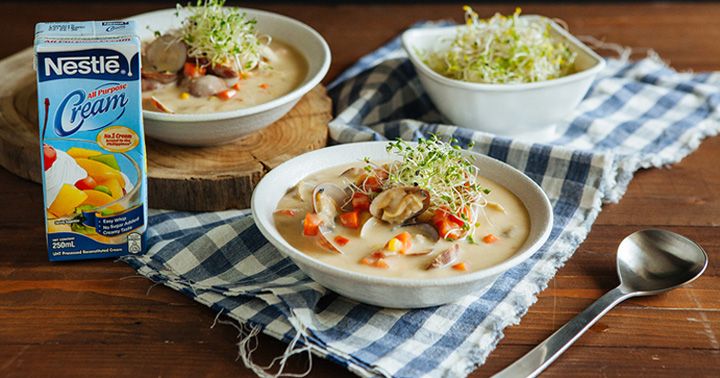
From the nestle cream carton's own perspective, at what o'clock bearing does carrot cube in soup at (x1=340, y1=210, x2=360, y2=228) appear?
The carrot cube in soup is roughly at 10 o'clock from the nestle cream carton.

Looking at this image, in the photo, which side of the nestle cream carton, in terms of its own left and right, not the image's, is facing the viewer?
front

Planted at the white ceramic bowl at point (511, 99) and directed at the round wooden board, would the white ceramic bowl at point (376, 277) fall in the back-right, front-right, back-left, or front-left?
front-left

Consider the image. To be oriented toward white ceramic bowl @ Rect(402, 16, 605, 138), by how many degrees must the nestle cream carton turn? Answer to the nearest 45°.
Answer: approximately 90° to its left

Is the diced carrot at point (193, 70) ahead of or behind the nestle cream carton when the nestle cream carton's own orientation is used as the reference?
behind

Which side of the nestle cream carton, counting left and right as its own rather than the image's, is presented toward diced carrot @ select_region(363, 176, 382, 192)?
left

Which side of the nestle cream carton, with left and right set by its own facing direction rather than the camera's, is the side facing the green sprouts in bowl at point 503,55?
left

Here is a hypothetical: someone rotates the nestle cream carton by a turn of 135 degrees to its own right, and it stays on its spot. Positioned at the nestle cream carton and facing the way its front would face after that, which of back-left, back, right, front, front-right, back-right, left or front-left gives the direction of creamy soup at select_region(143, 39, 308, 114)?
right

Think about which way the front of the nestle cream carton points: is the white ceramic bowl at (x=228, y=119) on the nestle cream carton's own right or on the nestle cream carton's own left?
on the nestle cream carton's own left

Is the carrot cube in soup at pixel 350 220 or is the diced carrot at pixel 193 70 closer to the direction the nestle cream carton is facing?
the carrot cube in soup

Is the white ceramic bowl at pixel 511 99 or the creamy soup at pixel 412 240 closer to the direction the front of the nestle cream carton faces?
the creamy soup
